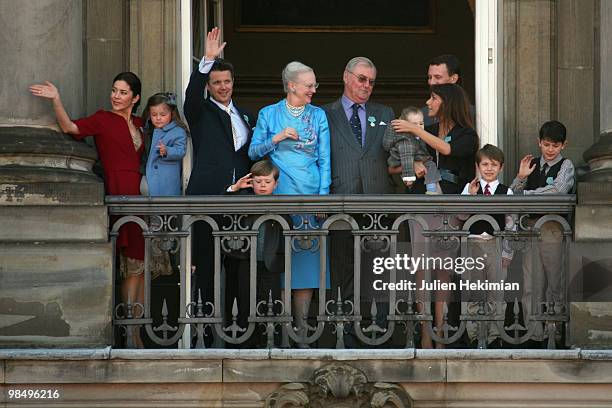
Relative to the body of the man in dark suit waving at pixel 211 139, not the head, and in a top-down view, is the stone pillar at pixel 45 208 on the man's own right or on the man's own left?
on the man's own right

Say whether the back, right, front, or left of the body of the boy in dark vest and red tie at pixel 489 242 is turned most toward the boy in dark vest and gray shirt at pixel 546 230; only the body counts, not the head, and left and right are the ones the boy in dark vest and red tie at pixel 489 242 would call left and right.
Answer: left

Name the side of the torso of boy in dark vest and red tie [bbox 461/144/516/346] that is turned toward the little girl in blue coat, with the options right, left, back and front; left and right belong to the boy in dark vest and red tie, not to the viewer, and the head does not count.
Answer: right

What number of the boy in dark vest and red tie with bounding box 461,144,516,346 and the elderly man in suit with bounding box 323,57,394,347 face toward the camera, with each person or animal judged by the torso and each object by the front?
2

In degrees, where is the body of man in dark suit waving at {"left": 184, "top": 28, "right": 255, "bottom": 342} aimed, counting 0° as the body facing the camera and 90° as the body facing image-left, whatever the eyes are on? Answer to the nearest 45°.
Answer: approximately 315°

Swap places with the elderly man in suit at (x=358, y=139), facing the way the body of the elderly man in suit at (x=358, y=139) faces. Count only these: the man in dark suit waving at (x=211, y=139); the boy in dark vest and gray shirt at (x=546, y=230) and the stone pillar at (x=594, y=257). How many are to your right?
1

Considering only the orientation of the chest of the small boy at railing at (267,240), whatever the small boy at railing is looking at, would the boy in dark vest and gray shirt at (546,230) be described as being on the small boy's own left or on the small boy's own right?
on the small boy's own left

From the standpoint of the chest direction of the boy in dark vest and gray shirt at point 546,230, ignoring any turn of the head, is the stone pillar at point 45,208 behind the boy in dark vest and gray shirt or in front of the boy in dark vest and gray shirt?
in front

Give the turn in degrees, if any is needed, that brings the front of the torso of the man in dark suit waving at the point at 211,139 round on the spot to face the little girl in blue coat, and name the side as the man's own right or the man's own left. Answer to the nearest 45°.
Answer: approximately 135° to the man's own right

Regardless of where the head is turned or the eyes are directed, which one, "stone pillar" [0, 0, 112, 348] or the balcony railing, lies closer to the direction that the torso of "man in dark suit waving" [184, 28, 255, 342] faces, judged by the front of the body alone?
the balcony railing

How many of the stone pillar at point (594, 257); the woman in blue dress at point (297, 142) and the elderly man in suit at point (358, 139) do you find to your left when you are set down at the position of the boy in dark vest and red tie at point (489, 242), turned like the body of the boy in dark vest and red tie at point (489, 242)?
1
